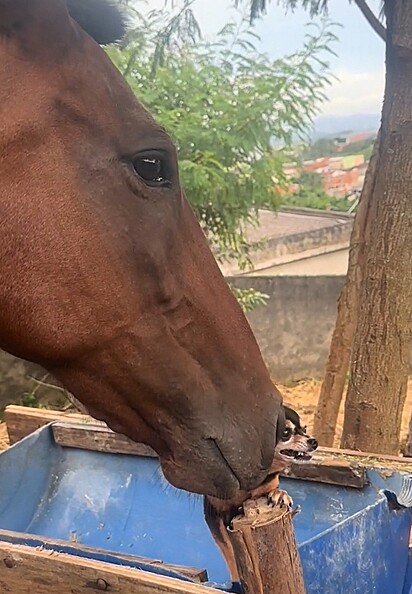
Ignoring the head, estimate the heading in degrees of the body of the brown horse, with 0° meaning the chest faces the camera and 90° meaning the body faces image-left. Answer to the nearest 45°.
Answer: approximately 270°

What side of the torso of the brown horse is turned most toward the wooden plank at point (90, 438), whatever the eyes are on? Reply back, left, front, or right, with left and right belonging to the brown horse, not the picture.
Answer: left

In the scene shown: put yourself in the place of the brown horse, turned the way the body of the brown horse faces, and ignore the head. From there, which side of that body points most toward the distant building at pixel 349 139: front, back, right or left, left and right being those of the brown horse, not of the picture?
left

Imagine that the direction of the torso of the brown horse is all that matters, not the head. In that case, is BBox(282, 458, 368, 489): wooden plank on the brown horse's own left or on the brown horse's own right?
on the brown horse's own left
